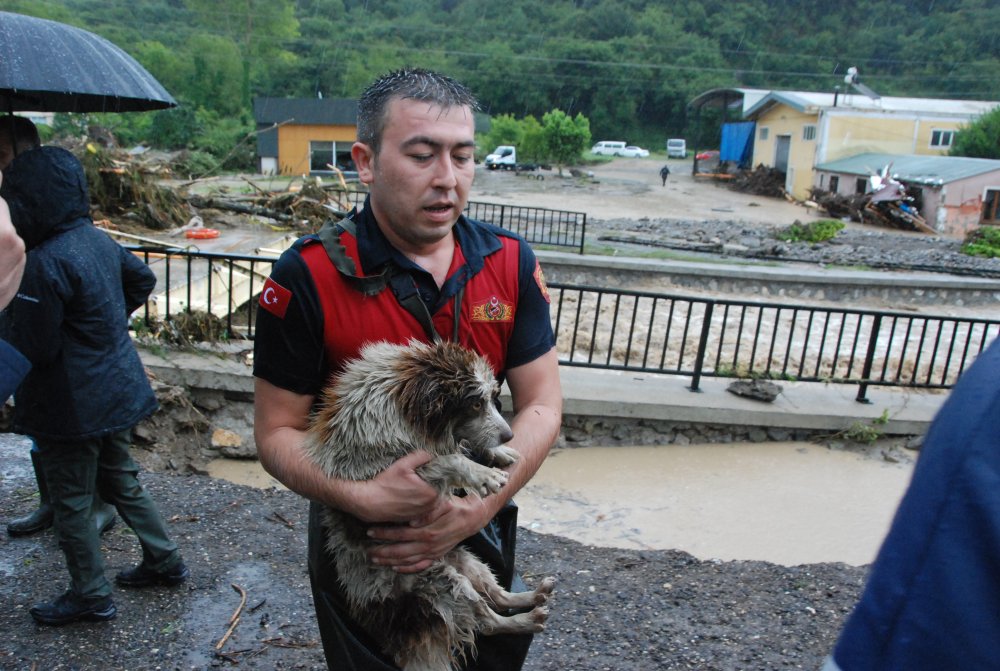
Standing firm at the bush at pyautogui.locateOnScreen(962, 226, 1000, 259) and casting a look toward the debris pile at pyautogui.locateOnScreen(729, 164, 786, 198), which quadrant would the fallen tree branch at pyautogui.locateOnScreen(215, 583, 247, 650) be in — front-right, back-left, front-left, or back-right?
back-left

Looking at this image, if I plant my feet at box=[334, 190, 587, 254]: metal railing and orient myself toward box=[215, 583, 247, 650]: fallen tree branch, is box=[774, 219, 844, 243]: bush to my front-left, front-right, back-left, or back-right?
back-left

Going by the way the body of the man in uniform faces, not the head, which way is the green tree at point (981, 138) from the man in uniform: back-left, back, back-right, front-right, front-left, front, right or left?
left

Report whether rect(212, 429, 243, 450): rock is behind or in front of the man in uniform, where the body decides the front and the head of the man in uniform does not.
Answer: behind

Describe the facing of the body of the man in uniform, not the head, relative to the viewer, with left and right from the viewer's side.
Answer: facing the viewer and to the right of the viewer

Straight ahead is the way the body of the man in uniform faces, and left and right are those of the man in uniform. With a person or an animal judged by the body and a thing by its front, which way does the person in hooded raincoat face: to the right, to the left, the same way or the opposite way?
the opposite way

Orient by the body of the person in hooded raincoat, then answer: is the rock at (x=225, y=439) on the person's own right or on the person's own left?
on the person's own right

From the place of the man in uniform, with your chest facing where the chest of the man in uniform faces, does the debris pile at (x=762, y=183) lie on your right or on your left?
on your left
